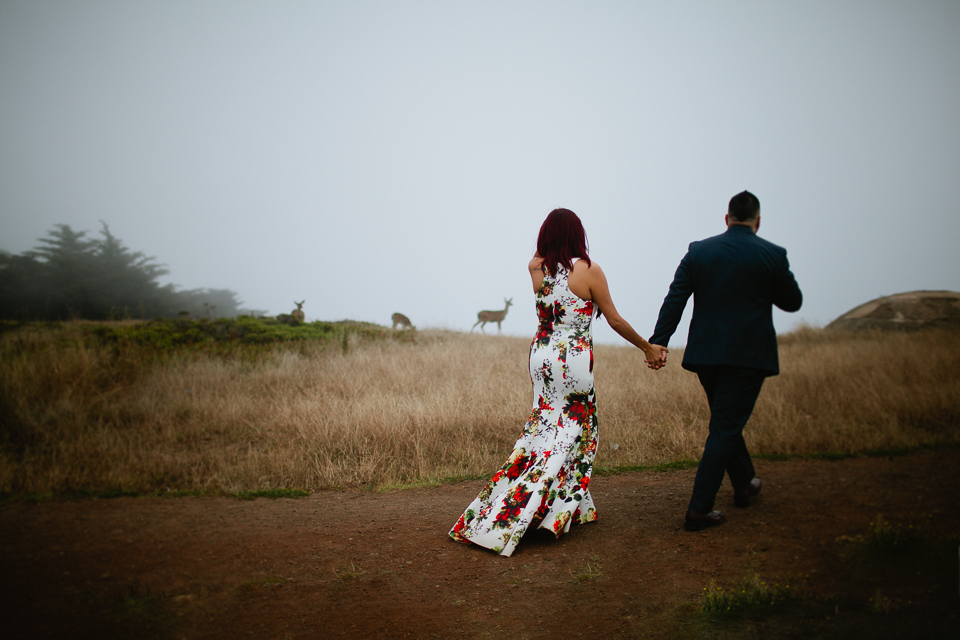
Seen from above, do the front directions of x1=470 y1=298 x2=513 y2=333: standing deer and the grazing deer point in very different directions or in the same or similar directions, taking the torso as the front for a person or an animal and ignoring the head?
same or similar directions

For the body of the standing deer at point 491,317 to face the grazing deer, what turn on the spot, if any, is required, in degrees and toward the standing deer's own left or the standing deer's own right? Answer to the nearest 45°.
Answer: approximately 135° to the standing deer's own right

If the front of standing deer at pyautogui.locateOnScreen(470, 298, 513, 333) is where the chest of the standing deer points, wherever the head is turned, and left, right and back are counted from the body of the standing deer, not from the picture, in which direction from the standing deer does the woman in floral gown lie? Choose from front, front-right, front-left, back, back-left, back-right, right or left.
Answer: right

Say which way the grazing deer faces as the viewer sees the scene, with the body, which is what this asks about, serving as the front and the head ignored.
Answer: to the viewer's right

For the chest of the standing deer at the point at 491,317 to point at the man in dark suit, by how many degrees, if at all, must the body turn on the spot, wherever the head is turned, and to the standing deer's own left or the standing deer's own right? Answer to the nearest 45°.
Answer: approximately 90° to the standing deer's own right

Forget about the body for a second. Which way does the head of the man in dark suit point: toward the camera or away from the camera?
away from the camera

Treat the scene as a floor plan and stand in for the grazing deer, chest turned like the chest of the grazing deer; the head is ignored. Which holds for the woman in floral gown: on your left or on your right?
on your right

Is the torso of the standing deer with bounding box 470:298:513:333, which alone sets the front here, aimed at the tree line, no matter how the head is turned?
no

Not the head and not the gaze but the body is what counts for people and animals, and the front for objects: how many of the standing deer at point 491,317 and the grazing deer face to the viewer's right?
2

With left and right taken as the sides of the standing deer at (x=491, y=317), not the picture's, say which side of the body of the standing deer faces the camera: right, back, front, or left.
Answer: right
